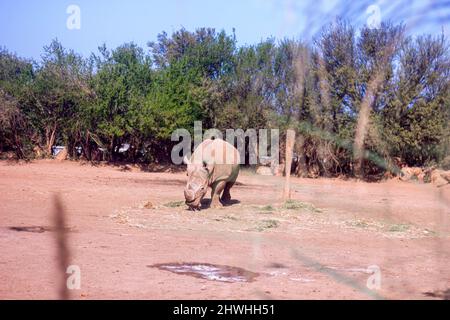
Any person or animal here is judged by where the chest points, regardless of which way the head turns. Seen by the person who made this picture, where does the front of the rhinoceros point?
facing the viewer and to the left of the viewer

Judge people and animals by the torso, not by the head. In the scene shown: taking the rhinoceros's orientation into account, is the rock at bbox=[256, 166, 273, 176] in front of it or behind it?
behind

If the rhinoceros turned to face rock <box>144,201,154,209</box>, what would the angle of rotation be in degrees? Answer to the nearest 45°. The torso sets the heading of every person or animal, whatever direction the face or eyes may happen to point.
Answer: approximately 45° to its right

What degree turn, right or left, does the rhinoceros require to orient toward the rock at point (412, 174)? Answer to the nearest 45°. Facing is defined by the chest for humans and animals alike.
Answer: approximately 180°

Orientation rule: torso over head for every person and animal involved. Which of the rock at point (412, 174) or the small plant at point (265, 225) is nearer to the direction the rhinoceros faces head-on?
the small plant

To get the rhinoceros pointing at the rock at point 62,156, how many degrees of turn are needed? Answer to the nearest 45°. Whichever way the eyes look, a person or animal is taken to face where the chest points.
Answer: approximately 90° to its right

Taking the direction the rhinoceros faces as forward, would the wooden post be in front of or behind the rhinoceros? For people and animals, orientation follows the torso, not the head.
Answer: behind

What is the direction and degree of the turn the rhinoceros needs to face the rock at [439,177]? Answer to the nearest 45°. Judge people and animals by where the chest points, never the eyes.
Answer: approximately 180°

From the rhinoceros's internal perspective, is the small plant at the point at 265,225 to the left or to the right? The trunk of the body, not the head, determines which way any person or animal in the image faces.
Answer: on its left

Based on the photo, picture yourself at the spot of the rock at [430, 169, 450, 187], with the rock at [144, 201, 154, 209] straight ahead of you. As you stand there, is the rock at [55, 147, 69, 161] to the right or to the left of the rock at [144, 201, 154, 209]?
right

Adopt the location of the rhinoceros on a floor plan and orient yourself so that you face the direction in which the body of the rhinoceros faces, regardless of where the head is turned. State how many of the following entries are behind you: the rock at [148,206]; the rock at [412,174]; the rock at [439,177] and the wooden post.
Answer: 3
